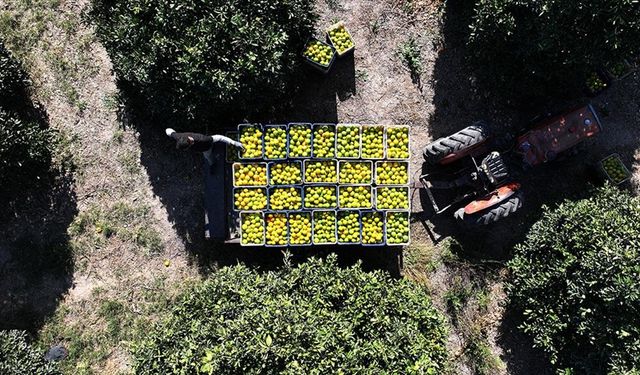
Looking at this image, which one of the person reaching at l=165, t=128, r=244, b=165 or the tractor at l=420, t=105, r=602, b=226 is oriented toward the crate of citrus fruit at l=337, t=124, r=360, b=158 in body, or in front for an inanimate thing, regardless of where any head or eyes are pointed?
the person reaching

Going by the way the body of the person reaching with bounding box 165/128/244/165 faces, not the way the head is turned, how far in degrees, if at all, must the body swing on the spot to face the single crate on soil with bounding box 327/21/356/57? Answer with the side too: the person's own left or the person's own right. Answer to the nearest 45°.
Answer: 0° — they already face it

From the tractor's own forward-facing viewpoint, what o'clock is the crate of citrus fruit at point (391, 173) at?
The crate of citrus fruit is roughly at 7 o'clock from the tractor.

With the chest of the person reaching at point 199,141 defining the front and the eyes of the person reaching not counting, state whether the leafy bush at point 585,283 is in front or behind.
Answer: in front

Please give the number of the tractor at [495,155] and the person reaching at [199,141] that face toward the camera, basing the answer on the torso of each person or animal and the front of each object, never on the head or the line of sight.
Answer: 0

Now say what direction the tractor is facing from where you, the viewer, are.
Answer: facing away from the viewer and to the right of the viewer

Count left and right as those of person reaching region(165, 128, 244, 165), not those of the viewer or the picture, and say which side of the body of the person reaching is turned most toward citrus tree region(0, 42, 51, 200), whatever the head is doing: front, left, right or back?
back

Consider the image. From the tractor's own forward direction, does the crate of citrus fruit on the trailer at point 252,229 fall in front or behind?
behind
